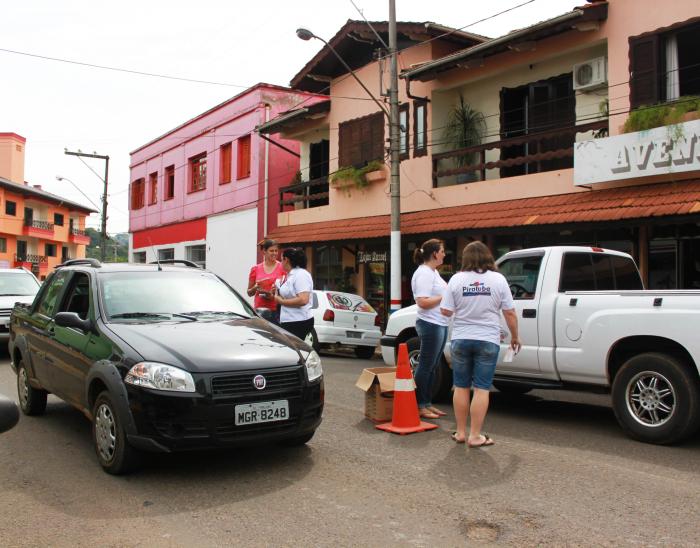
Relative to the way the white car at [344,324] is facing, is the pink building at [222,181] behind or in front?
in front

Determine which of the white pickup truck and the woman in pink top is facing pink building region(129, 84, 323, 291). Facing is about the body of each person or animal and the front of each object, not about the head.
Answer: the white pickup truck

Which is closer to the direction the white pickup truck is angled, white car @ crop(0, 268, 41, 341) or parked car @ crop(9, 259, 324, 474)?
the white car

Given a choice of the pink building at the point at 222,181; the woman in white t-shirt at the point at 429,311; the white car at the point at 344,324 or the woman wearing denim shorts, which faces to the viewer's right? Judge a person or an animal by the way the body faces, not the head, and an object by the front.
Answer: the woman in white t-shirt

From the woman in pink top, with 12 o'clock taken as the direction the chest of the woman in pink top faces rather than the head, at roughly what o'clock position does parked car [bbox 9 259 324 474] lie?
The parked car is roughly at 2 o'clock from the woman in pink top.

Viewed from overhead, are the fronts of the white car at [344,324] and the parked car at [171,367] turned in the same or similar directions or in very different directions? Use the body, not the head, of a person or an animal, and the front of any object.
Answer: very different directions

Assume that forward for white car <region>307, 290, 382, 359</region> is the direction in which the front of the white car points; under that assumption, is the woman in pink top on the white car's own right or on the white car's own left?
on the white car's own left

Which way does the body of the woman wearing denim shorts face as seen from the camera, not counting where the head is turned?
away from the camera

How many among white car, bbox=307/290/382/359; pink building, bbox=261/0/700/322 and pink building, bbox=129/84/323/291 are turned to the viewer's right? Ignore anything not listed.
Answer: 0

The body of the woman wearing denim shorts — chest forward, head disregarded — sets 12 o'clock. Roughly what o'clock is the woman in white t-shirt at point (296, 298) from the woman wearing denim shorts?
The woman in white t-shirt is roughly at 10 o'clock from the woman wearing denim shorts.

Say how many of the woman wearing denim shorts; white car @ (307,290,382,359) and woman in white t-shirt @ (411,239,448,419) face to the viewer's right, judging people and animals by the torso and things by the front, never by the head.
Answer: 1

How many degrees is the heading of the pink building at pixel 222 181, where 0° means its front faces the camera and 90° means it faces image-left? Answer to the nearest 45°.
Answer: approximately 45°

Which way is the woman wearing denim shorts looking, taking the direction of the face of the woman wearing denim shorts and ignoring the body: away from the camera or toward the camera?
away from the camera

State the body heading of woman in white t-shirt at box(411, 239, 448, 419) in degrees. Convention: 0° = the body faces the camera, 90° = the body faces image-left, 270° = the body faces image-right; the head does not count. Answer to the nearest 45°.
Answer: approximately 270°

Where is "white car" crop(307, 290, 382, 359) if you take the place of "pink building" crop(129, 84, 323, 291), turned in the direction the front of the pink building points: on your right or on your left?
on your left

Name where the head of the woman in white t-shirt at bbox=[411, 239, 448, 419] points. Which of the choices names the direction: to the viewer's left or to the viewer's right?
to the viewer's right
